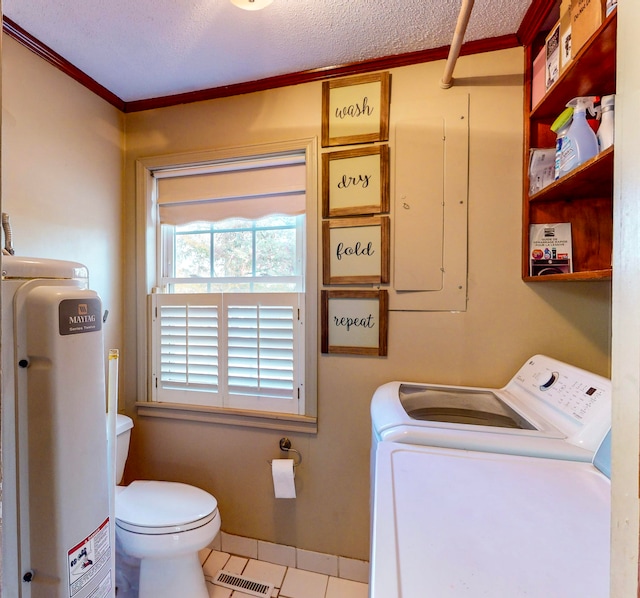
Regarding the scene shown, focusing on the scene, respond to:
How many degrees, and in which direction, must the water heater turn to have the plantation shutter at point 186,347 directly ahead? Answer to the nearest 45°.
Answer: approximately 90° to its left

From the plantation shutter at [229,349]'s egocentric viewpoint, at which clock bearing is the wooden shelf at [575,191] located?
The wooden shelf is roughly at 10 o'clock from the plantation shutter.

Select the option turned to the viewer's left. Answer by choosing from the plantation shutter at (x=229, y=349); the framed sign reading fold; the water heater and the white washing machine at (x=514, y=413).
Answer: the white washing machine
